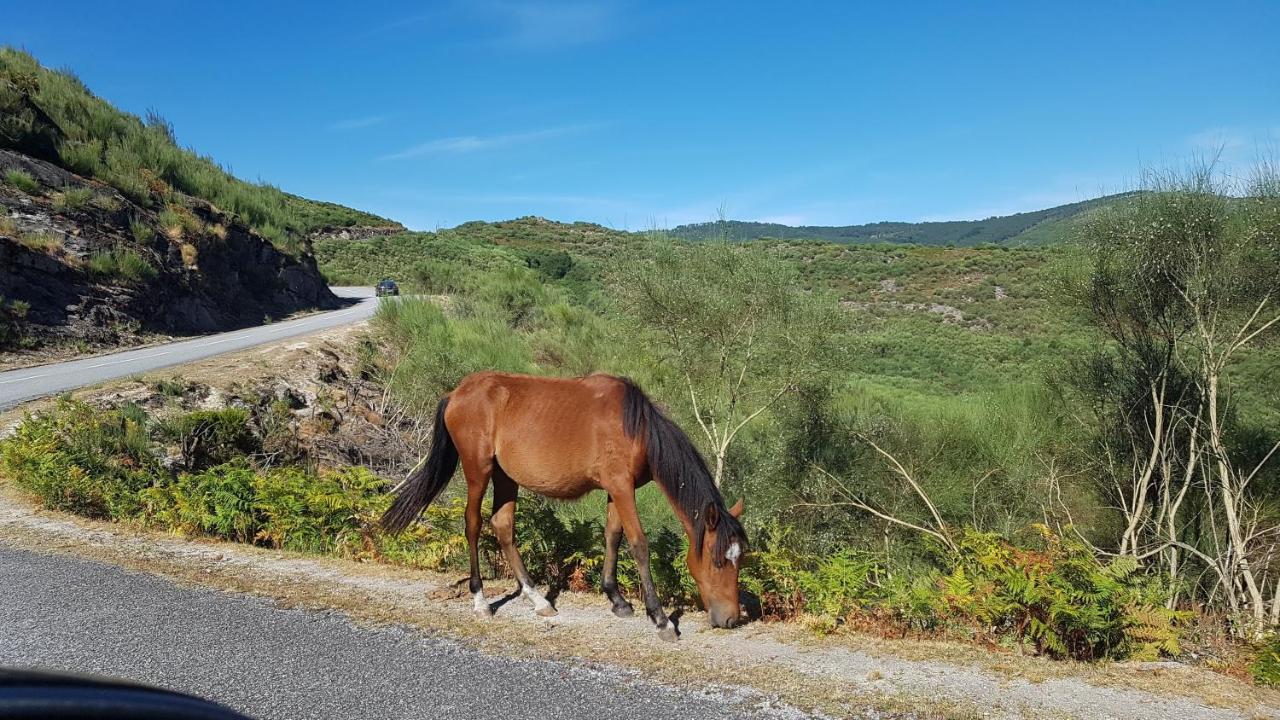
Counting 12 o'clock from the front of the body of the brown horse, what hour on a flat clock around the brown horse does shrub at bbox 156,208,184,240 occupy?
The shrub is roughly at 8 o'clock from the brown horse.

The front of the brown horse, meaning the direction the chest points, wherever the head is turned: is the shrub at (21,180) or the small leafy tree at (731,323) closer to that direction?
the small leafy tree

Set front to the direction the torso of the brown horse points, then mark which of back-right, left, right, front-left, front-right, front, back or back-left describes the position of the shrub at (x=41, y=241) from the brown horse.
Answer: back-left

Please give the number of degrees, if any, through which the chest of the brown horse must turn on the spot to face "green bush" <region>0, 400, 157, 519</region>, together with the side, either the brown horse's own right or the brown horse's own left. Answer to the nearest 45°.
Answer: approximately 135° to the brown horse's own left

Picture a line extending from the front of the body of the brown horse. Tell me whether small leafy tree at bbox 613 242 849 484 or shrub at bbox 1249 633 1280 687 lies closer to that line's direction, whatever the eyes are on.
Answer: the shrub

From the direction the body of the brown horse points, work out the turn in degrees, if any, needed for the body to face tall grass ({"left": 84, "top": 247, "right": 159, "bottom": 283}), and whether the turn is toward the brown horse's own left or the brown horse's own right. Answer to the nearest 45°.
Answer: approximately 135° to the brown horse's own left

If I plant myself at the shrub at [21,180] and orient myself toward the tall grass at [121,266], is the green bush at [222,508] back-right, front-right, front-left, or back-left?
front-right

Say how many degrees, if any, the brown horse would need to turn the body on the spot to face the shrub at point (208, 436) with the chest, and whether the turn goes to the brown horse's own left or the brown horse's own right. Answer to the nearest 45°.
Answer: approximately 135° to the brown horse's own left

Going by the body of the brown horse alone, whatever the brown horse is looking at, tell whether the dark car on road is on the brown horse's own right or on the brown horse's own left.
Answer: on the brown horse's own left

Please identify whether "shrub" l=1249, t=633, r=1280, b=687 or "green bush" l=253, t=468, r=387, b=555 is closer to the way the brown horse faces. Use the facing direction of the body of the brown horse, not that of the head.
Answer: the shrub

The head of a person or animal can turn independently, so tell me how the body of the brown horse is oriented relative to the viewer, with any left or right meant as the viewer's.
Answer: facing to the right of the viewer

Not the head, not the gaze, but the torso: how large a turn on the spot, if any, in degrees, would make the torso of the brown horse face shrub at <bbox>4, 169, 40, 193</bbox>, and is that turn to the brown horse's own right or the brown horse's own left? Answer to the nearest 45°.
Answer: approximately 135° to the brown horse's own left

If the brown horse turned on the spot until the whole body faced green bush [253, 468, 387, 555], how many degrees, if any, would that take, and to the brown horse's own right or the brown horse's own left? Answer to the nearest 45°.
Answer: approximately 135° to the brown horse's own left
